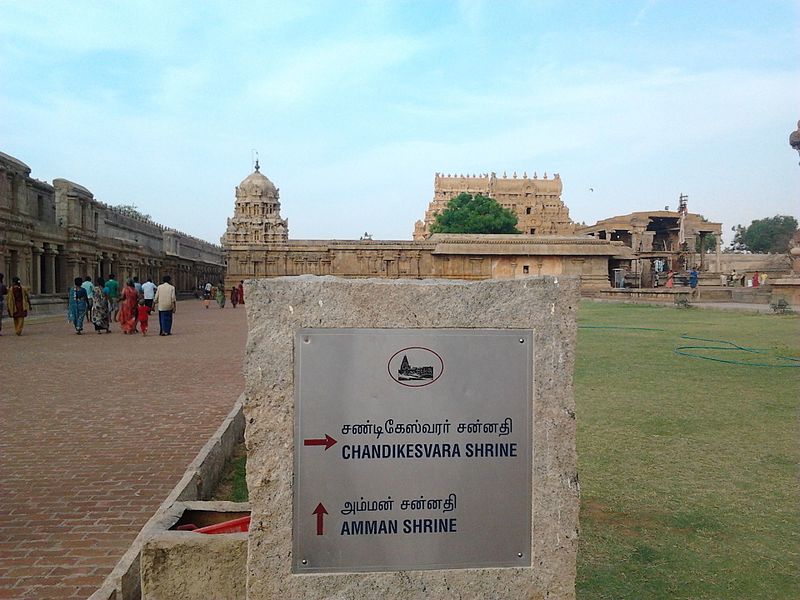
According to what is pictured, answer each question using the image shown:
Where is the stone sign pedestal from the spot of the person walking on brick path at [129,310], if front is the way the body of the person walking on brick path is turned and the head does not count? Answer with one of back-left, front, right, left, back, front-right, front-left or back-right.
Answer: back

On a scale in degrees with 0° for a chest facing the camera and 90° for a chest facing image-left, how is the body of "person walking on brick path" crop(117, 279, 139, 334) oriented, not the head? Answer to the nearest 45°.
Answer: approximately 180°

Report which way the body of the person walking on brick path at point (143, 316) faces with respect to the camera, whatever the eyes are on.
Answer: away from the camera

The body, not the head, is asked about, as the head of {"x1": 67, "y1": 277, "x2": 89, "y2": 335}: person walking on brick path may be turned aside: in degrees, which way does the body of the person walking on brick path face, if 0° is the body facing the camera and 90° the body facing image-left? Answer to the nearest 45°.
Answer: approximately 180°

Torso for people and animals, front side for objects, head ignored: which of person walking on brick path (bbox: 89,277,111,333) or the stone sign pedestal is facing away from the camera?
the person walking on brick path

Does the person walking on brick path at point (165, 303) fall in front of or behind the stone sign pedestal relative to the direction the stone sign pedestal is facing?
behind

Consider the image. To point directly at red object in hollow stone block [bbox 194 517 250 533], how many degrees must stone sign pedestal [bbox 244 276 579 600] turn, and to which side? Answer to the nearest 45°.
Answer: approximately 135° to its right

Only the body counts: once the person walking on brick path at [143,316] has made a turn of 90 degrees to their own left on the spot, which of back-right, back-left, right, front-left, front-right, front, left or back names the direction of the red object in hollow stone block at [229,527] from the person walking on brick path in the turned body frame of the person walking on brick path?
left

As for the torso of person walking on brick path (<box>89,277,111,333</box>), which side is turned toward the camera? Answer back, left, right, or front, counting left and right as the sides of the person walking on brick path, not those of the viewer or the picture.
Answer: back

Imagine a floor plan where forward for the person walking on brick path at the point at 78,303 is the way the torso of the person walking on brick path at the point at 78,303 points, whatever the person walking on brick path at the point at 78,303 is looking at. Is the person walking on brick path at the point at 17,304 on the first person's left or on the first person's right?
on the first person's left

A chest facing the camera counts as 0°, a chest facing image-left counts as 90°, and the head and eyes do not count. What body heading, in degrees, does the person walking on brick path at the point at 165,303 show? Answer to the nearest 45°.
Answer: approximately 180°

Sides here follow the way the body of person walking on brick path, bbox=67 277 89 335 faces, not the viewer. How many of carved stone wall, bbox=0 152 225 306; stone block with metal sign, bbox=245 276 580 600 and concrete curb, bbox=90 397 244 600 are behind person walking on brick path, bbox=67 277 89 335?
2
